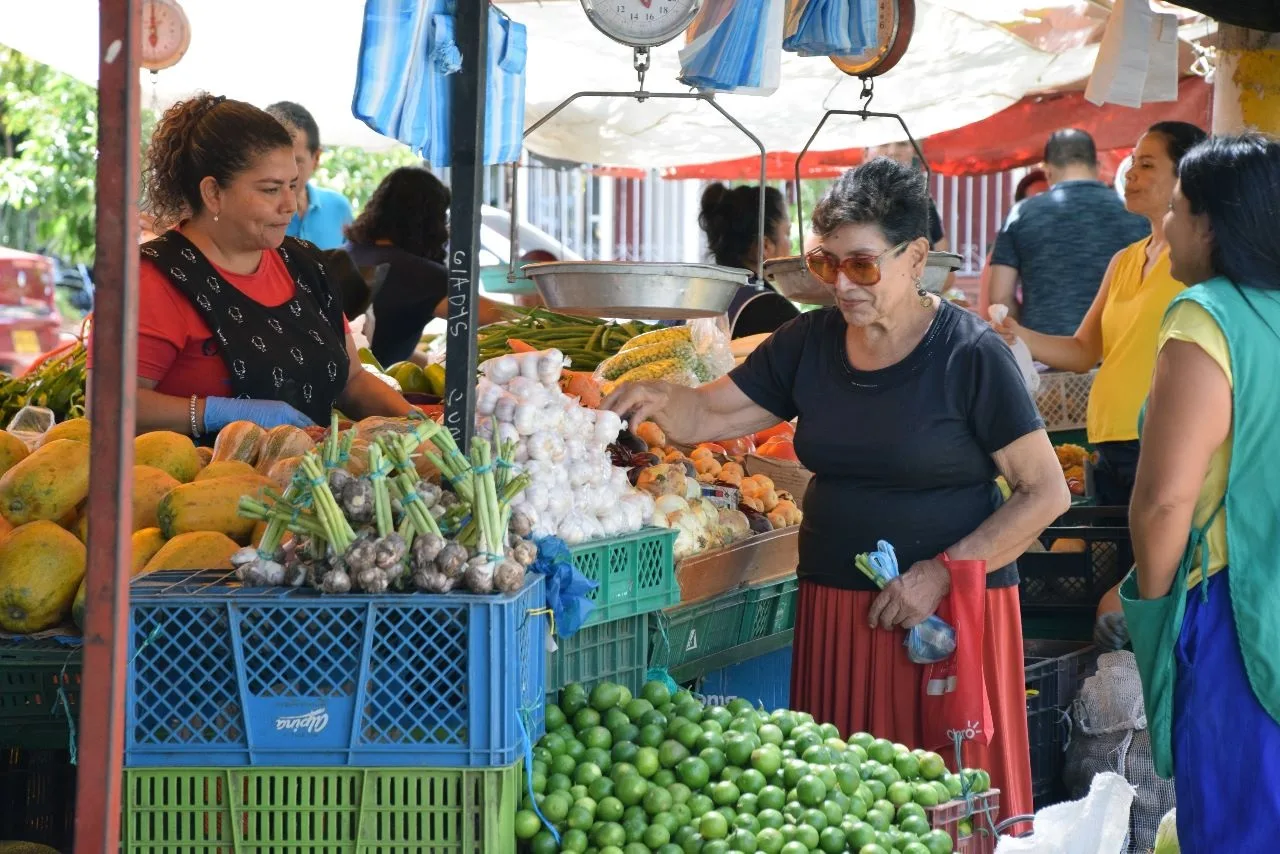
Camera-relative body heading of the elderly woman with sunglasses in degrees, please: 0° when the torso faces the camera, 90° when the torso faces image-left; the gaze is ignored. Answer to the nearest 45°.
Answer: approximately 45°

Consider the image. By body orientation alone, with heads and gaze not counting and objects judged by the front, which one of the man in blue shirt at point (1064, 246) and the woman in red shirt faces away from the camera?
the man in blue shirt

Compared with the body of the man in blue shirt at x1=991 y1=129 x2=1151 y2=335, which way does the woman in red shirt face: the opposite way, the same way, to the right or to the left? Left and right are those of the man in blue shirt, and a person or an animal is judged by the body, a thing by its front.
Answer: to the right

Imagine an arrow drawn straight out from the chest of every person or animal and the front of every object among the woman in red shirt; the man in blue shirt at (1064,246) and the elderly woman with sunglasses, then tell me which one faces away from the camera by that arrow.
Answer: the man in blue shirt

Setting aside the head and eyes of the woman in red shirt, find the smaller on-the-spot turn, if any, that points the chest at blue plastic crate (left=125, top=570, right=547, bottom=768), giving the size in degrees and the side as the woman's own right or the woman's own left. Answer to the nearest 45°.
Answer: approximately 45° to the woman's own right

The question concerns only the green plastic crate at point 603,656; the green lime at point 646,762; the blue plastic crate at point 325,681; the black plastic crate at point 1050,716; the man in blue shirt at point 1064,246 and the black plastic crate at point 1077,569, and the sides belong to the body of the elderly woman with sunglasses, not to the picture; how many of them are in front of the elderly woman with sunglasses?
3

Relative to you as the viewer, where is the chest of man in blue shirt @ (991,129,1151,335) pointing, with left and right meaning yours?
facing away from the viewer

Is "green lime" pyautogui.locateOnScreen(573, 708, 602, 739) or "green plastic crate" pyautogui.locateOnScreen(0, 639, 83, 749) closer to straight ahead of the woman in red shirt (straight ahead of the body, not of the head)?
the green lime

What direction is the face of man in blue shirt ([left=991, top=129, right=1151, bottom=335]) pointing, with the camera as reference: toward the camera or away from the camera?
away from the camera

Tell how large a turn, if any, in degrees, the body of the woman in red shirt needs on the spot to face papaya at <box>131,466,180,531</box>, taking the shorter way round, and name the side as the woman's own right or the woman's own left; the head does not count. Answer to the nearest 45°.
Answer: approximately 45° to the woman's own right
